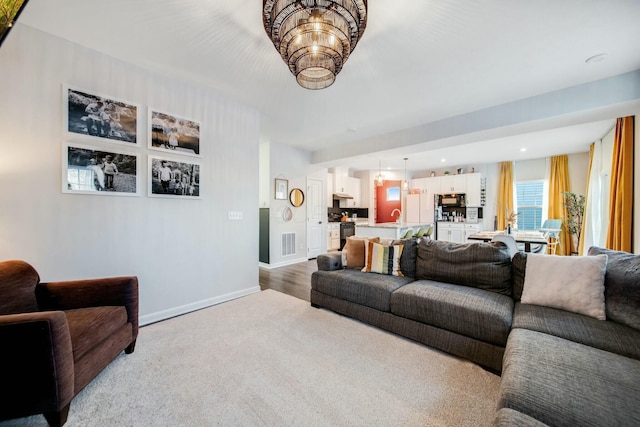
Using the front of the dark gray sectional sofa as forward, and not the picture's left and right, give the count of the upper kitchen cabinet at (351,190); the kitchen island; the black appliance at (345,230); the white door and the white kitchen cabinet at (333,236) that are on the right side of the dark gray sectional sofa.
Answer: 5

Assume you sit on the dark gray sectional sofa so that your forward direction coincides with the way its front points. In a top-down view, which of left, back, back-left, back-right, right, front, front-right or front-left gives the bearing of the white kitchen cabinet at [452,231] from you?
back-right

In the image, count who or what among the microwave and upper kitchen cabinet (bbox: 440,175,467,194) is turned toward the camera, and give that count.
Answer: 2

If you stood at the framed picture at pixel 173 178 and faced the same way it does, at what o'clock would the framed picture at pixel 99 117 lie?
the framed picture at pixel 99 117 is roughly at 4 o'clock from the framed picture at pixel 173 178.

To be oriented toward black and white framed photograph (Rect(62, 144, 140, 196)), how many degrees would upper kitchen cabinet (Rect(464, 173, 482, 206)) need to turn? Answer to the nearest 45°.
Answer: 0° — it already faces it

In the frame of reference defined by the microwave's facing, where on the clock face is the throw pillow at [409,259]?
The throw pillow is roughly at 12 o'clock from the microwave.

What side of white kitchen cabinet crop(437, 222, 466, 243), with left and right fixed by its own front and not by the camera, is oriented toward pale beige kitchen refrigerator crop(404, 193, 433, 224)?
right

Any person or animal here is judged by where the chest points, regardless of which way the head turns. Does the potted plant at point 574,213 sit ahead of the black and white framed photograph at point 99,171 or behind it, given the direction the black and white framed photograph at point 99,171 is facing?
ahead

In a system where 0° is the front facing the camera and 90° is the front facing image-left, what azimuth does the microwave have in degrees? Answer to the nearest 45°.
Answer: approximately 0°

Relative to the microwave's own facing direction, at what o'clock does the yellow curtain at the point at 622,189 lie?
The yellow curtain is roughly at 11 o'clock from the microwave.

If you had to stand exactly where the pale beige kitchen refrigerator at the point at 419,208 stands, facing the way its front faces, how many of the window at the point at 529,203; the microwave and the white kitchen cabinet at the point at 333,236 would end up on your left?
2

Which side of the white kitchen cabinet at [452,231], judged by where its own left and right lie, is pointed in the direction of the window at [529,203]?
left

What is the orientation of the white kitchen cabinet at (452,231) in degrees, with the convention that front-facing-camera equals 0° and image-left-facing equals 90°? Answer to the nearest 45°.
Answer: approximately 0°

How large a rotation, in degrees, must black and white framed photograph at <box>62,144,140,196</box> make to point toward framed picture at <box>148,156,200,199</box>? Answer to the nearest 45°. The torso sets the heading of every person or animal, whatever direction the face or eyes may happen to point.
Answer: approximately 45° to its left

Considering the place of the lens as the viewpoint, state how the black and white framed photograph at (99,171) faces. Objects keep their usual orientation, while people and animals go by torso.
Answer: facing the viewer and to the right of the viewer

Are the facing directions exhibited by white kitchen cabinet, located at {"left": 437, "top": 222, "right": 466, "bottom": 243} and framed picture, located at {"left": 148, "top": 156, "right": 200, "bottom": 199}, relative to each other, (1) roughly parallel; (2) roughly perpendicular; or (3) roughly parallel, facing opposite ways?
roughly perpendicular

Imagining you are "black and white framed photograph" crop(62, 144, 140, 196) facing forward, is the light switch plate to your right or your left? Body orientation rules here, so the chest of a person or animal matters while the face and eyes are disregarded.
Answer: on your left

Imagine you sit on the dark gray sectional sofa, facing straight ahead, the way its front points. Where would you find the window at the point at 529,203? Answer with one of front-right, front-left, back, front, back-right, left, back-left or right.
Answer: back-right
